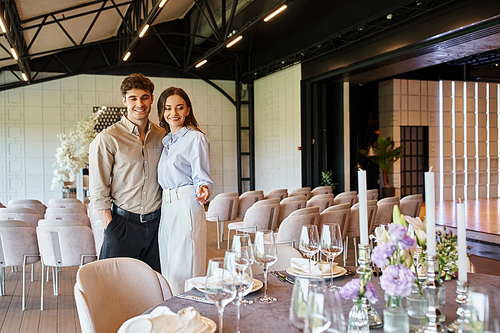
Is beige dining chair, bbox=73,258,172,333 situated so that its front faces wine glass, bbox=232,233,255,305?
yes

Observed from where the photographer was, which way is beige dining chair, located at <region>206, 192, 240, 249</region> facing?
facing away from the viewer and to the left of the viewer

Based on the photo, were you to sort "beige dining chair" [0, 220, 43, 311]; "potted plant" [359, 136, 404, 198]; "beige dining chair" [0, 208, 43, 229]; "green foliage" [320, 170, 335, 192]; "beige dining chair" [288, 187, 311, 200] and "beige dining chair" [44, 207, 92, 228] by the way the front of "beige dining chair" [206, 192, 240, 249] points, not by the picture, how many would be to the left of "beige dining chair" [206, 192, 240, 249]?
3

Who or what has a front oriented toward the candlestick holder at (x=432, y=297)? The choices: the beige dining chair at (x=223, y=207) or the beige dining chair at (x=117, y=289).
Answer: the beige dining chair at (x=117, y=289)

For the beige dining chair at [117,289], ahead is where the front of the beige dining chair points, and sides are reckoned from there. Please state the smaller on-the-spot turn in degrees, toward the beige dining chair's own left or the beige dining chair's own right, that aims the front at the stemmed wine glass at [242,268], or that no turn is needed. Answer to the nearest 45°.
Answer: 0° — it already faces it

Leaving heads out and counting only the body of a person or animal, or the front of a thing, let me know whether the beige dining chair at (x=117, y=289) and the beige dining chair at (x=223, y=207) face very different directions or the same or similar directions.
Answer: very different directions

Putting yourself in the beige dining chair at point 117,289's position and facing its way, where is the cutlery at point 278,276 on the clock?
The cutlery is roughly at 11 o'clock from the beige dining chair.

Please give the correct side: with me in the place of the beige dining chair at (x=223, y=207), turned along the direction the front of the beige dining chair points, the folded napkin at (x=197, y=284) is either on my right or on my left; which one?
on my left

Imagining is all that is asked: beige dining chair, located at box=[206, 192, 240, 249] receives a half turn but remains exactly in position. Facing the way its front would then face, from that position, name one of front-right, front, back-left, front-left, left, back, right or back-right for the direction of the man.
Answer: front-right

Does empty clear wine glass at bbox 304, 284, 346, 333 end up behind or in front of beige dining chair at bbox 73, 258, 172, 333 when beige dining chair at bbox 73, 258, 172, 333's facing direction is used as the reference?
in front

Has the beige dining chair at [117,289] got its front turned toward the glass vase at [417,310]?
yes
